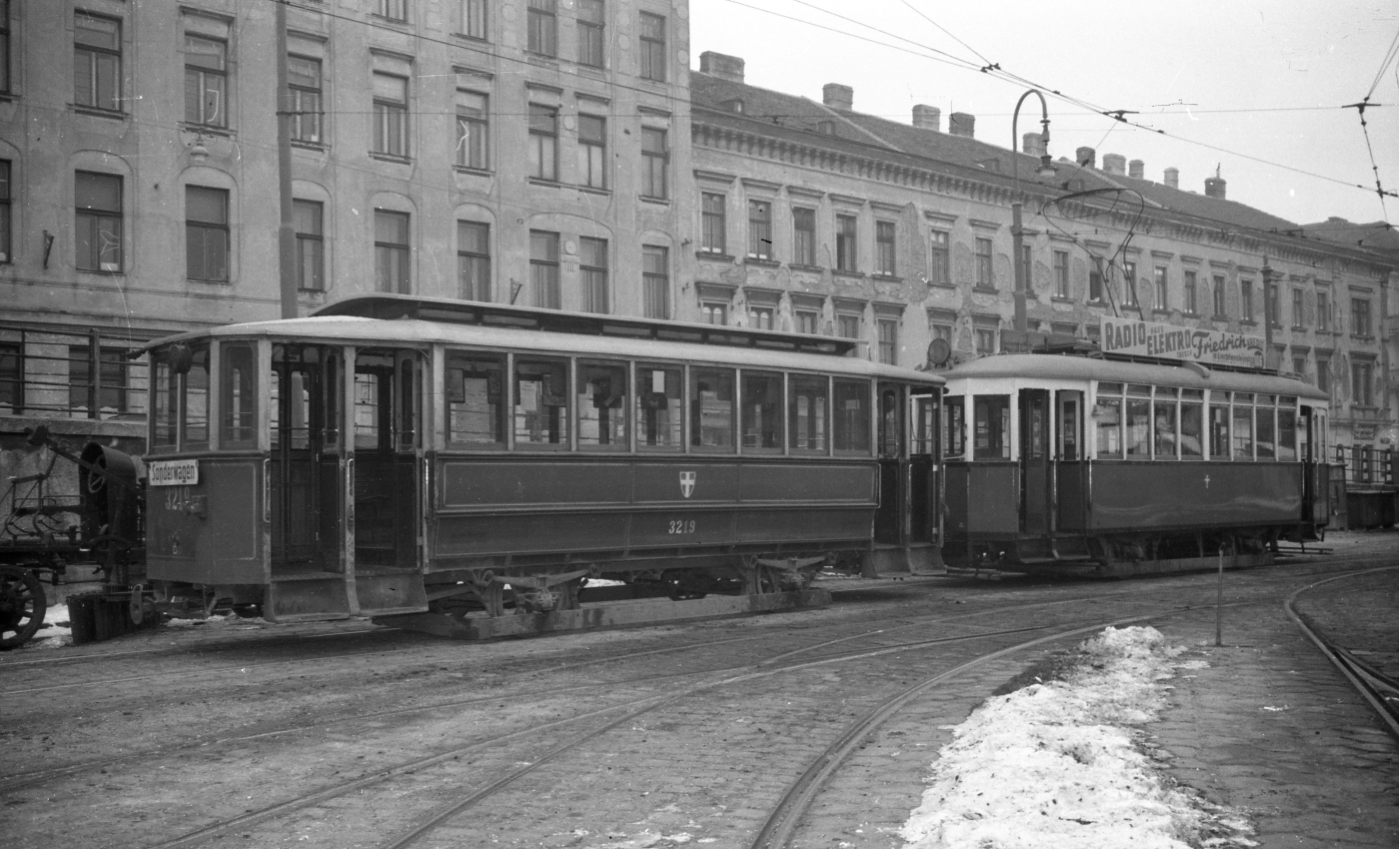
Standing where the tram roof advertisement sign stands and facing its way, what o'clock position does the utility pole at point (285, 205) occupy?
The utility pole is roughly at 3 o'clock from the tram roof advertisement sign.

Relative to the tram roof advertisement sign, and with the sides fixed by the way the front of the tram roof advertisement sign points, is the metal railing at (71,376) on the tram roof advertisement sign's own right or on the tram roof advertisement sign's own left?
on the tram roof advertisement sign's own right
